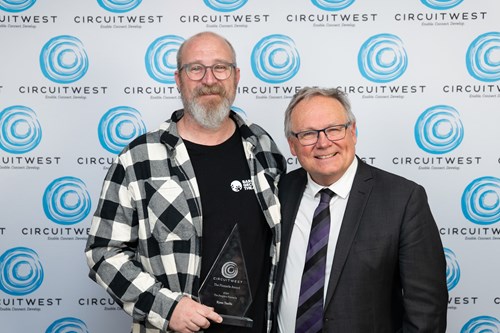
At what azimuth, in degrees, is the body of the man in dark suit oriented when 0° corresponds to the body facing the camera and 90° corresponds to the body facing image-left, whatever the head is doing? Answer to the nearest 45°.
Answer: approximately 45°

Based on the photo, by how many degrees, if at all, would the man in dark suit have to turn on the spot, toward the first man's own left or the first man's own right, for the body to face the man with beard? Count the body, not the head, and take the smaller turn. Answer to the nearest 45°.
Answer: approximately 45° to the first man's own right
